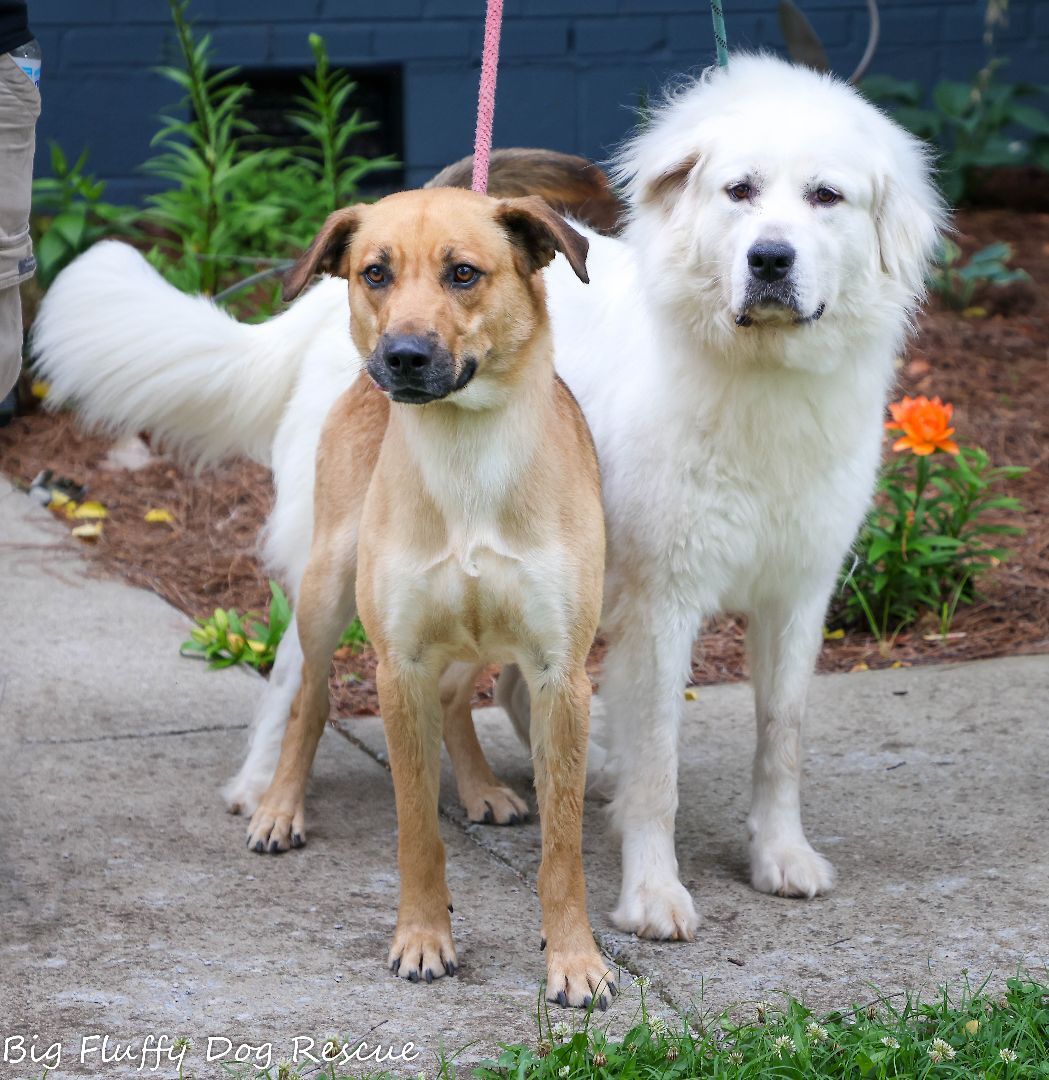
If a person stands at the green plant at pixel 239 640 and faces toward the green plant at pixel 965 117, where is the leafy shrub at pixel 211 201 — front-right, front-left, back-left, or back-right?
front-left

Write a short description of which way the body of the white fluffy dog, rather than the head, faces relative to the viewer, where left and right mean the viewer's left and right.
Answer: facing the viewer and to the right of the viewer

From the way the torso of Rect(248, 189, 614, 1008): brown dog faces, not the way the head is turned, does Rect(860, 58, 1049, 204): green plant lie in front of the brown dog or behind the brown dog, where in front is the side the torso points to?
behind

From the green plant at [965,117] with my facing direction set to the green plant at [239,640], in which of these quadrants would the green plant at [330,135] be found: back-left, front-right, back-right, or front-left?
front-right

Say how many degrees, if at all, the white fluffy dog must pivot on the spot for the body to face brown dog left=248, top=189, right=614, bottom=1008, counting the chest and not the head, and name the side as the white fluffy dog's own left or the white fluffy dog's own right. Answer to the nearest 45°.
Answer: approximately 90° to the white fluffy dog's own right

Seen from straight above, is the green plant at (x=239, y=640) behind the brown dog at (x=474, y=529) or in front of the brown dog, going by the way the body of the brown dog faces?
behind

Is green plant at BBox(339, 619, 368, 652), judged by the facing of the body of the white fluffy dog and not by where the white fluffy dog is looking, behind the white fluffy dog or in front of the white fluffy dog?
behind

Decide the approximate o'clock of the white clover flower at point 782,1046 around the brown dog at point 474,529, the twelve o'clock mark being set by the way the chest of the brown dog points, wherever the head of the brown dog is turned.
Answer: The white clover flower is roughly at 11 o'clock from the brown dog.

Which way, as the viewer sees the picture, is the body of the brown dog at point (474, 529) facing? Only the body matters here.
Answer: toward the camera

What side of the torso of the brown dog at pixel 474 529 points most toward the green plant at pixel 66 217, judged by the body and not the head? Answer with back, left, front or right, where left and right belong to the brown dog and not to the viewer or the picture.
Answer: back

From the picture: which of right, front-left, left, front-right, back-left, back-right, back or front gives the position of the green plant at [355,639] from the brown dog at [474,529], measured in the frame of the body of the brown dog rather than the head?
back

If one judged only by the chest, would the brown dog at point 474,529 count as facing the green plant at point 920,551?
no

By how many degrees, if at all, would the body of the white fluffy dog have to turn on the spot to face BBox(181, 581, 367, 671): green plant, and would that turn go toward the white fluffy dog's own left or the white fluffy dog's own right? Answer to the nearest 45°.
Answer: approximately 180°

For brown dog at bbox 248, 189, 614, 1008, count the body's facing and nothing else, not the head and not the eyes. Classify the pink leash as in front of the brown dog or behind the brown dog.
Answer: behind

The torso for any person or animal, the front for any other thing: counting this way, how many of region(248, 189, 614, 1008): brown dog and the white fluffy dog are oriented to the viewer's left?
0
